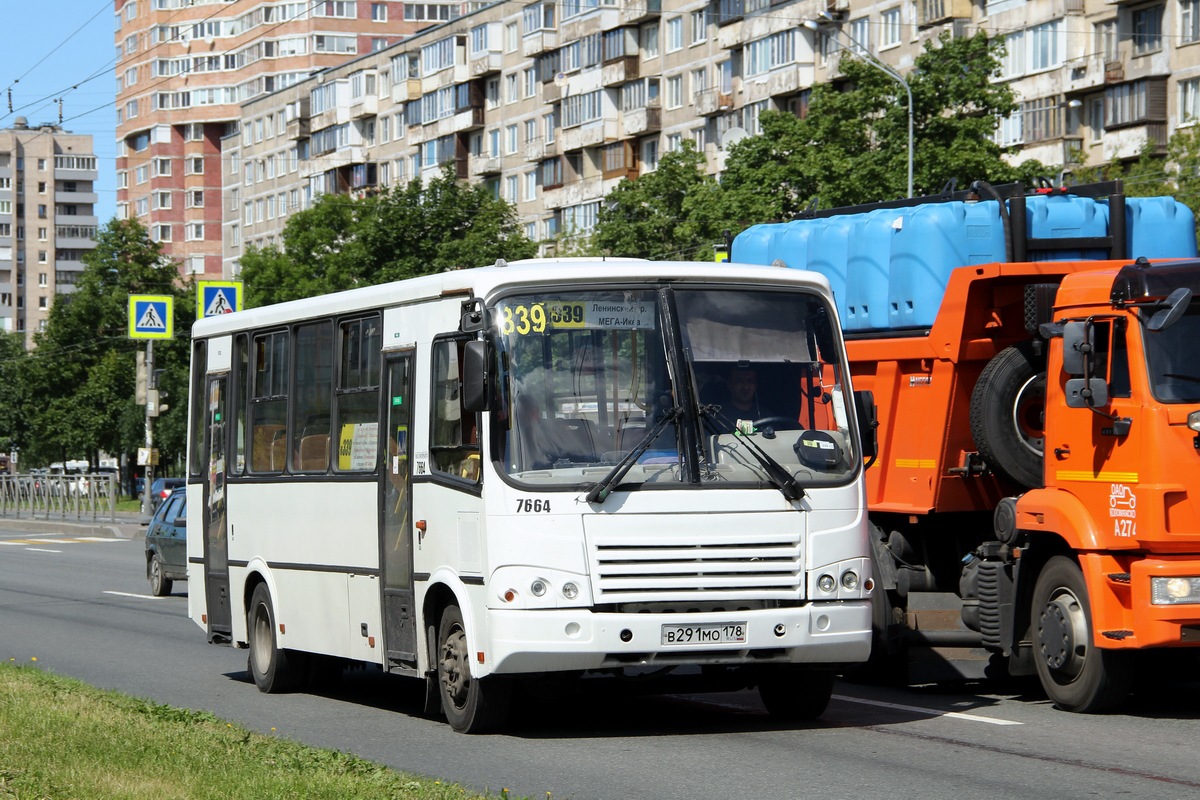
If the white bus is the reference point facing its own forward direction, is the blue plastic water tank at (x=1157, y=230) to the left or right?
on its left

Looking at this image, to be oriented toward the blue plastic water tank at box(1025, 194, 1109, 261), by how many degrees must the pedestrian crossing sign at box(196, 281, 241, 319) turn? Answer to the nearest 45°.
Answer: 0° — it already faces it

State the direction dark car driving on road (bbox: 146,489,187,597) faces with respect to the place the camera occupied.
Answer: facing the viewer and to the right of the viewer

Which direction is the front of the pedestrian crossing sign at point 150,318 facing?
toward the camera

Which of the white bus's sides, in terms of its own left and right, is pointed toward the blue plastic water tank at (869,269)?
left

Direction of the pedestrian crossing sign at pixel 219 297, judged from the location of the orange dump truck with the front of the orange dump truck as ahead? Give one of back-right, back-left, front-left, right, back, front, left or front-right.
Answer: back

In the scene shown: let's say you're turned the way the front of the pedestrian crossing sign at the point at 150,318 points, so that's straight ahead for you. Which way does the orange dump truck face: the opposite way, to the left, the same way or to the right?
the same way

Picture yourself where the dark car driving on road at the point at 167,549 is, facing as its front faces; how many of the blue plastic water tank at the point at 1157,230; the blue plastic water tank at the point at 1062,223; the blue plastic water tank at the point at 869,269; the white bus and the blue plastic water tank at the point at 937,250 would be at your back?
0

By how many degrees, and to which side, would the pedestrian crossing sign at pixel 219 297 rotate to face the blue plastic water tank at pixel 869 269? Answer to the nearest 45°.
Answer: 0° — it already faces it

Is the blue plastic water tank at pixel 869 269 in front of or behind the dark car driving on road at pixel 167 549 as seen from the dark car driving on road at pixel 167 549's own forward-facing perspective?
in front

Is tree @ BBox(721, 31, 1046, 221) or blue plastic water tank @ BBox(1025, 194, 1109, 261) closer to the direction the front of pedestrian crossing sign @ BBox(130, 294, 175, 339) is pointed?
the blue plastic water tank

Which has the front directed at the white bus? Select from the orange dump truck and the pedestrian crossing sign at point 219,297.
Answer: the pedestrian crossing sign

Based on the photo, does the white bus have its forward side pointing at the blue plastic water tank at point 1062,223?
no

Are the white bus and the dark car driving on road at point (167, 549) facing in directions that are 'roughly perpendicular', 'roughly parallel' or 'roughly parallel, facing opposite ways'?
roughly parallel

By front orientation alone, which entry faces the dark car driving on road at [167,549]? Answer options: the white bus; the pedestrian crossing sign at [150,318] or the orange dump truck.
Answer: the pedestrian crossing sign

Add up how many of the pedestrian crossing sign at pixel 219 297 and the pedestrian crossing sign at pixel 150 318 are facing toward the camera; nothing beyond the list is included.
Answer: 2

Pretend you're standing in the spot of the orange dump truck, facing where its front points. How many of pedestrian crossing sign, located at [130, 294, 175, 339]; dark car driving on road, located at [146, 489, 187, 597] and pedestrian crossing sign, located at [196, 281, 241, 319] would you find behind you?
3
